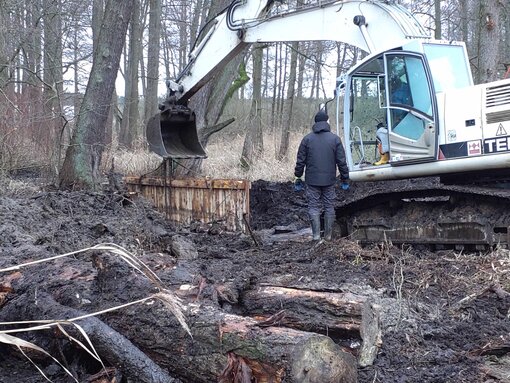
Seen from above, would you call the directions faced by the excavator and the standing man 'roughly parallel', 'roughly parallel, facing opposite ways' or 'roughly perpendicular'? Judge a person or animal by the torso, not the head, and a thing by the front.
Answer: roughly perpendicular

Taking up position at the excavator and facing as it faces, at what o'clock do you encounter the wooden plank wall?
The wooden plank wall is roughly at 1 o'clock from the excavator.

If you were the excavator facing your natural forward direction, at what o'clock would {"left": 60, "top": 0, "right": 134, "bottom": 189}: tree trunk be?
The tree trunk is roughly at 1 o'clock from the excavator.

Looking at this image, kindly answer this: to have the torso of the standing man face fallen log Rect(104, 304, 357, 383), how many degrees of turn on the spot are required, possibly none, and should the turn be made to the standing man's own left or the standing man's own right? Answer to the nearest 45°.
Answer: approximately 180°

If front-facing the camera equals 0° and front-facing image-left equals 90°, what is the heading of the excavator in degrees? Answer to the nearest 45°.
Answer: approximately 90°

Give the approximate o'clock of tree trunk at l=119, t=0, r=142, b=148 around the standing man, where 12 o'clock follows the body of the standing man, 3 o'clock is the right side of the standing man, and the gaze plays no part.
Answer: The tree trunk is roughly at 11 o'clock from the standing man.

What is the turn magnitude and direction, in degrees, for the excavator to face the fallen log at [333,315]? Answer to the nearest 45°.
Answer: approximately 90° to its left

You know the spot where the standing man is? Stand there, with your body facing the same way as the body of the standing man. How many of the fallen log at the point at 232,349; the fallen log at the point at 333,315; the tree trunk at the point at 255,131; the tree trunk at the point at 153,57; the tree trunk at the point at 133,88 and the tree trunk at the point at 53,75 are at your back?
2

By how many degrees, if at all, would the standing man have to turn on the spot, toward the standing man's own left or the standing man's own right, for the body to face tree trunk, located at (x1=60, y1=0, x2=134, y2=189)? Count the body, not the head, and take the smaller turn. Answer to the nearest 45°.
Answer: approximately 45° to the standing man's own left

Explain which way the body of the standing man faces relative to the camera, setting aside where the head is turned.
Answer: away from the camera

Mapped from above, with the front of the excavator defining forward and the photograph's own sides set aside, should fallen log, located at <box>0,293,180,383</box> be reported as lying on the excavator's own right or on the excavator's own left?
on the excavator's own left
